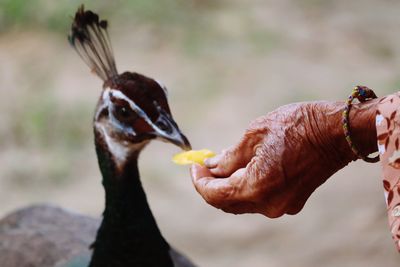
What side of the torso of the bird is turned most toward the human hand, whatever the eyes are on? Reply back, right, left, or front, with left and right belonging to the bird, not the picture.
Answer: front

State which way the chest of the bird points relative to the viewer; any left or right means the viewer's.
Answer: facing the viewer and to the right of the viewer
